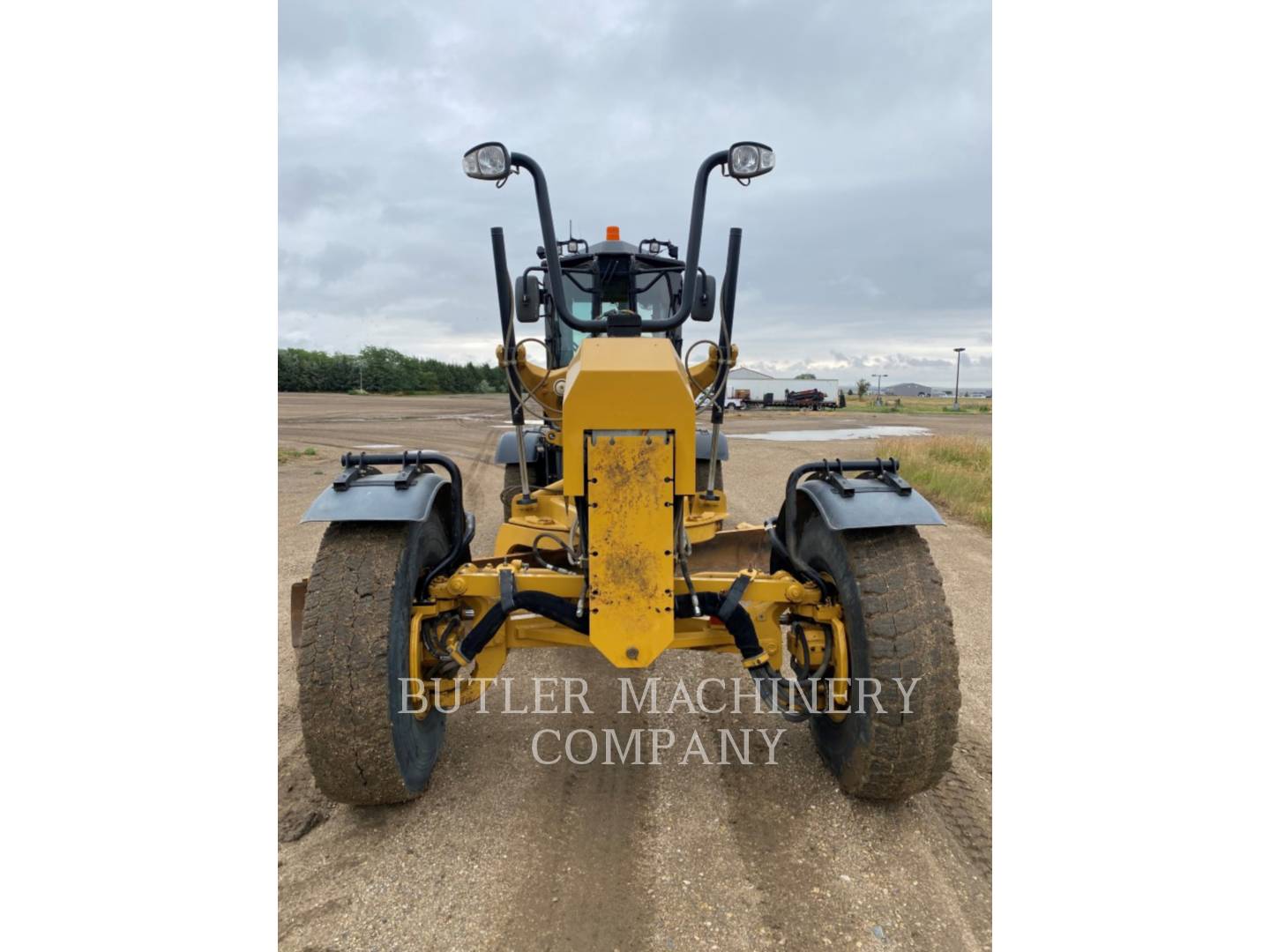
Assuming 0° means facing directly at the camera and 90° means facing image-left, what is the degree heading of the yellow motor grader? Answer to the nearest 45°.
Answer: approximately 0°
